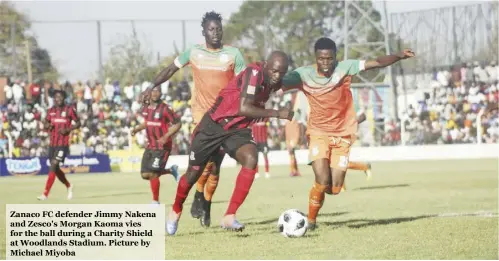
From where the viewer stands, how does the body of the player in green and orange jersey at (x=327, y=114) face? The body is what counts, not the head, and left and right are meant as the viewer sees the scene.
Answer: facing the viewer

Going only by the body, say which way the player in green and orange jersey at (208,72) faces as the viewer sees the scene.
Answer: toward the camera

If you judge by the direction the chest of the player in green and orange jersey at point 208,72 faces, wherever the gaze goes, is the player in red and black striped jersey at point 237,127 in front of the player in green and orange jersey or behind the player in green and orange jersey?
in front

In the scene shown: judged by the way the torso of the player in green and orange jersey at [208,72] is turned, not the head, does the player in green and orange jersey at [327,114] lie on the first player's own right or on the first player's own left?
on the first player's own left

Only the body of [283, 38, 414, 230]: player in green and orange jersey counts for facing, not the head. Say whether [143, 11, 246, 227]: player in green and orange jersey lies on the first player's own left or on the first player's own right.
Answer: on the first player's own right

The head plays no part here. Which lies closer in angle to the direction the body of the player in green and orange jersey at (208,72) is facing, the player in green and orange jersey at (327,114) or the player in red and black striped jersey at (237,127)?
the player in red and black striped jersey

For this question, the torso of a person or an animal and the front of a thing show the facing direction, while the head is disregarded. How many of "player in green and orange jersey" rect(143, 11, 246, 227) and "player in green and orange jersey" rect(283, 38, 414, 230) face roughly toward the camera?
2

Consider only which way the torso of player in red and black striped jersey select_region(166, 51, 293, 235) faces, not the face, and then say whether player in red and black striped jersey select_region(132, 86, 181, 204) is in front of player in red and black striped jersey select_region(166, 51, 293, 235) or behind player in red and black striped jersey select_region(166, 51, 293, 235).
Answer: behind
